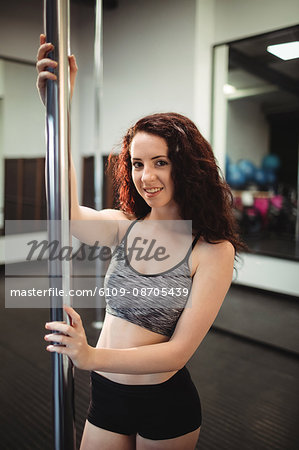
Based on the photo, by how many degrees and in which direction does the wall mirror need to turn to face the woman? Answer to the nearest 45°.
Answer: approximately 45° to its left

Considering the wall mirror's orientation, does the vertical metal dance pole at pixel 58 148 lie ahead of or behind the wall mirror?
ahead

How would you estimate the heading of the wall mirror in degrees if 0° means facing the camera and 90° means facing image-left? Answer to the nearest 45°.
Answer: approximately 45°

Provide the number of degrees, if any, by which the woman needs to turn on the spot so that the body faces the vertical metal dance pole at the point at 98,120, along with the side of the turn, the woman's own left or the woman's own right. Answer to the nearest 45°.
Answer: approximately 135° to the woman's own right

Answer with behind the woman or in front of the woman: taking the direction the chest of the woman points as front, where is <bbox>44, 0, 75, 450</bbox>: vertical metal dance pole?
in front

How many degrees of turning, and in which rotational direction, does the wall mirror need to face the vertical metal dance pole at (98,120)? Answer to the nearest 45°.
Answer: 0° — it already faces it
